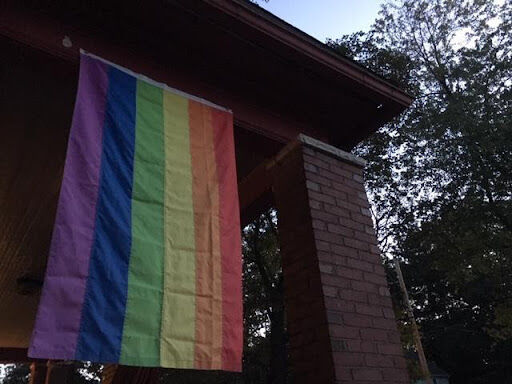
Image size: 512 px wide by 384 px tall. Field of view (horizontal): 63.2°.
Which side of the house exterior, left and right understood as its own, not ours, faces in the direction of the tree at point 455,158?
left

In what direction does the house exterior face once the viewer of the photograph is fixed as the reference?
facing the viewer and to the right of the viewer
